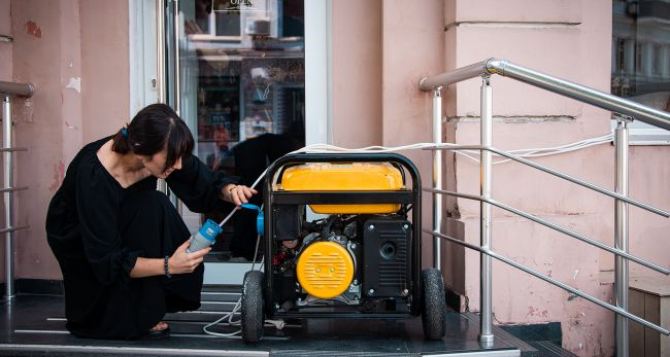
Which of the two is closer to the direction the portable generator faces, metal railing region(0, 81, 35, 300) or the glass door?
the metal railing

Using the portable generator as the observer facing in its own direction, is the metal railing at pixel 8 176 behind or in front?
in front

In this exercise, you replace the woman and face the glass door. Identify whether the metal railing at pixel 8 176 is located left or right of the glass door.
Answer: left

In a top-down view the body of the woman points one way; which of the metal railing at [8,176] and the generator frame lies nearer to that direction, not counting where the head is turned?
the generator frame

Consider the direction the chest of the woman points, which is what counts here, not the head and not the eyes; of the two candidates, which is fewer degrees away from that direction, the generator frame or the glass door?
the generator frame

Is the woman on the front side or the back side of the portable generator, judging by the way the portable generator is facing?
on the front side

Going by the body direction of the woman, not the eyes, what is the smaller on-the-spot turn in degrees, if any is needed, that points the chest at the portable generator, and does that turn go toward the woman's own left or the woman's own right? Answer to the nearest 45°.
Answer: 0° — they already face it

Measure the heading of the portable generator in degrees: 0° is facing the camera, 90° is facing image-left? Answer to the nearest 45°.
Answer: approximately 90°

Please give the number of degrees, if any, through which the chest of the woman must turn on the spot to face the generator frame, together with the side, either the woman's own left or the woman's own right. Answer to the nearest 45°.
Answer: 0° — they already face it
